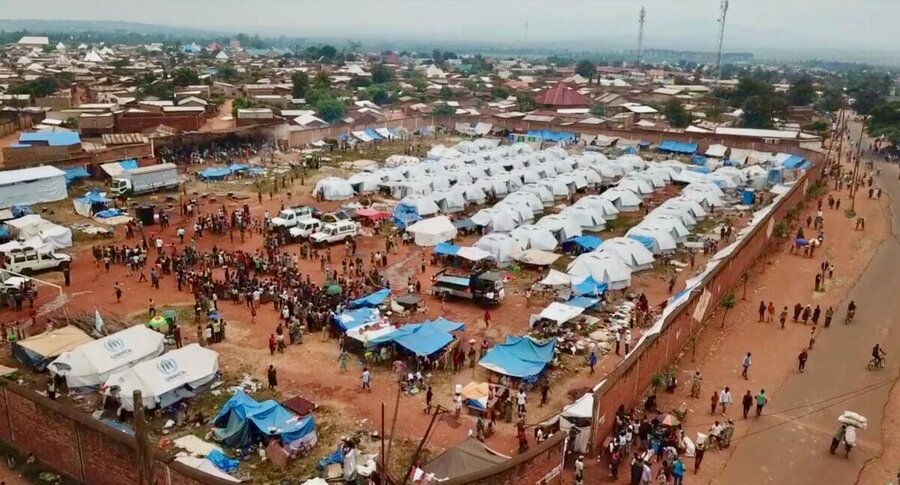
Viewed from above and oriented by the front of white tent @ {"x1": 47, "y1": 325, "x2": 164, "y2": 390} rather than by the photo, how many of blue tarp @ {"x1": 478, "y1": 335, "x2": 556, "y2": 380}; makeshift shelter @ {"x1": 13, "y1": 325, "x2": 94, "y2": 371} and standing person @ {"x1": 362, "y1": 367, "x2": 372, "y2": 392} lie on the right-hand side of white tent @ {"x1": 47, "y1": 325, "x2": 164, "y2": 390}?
1

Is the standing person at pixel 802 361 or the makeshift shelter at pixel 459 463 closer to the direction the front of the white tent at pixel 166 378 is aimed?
the makeshift shelter

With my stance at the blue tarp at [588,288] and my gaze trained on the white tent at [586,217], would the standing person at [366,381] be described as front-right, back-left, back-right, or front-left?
back-left

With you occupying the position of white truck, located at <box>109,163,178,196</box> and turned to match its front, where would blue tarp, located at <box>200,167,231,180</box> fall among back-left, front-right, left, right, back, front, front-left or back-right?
back

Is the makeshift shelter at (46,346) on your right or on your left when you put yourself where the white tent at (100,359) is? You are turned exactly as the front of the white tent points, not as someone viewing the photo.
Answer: on your right

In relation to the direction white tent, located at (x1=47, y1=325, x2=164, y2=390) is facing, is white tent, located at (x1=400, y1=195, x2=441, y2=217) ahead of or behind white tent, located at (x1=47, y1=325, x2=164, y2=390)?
behind

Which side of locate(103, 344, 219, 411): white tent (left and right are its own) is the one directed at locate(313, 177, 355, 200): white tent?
back

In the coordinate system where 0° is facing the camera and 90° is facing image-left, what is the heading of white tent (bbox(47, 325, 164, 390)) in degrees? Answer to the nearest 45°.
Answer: approximately 45°

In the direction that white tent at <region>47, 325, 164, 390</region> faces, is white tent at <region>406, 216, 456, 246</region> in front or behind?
behind

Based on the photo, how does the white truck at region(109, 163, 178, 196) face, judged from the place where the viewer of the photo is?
facing the viewer and to the left of the viewer

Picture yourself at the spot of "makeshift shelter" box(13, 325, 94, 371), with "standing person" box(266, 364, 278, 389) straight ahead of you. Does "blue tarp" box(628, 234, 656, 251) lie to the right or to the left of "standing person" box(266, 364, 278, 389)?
left
